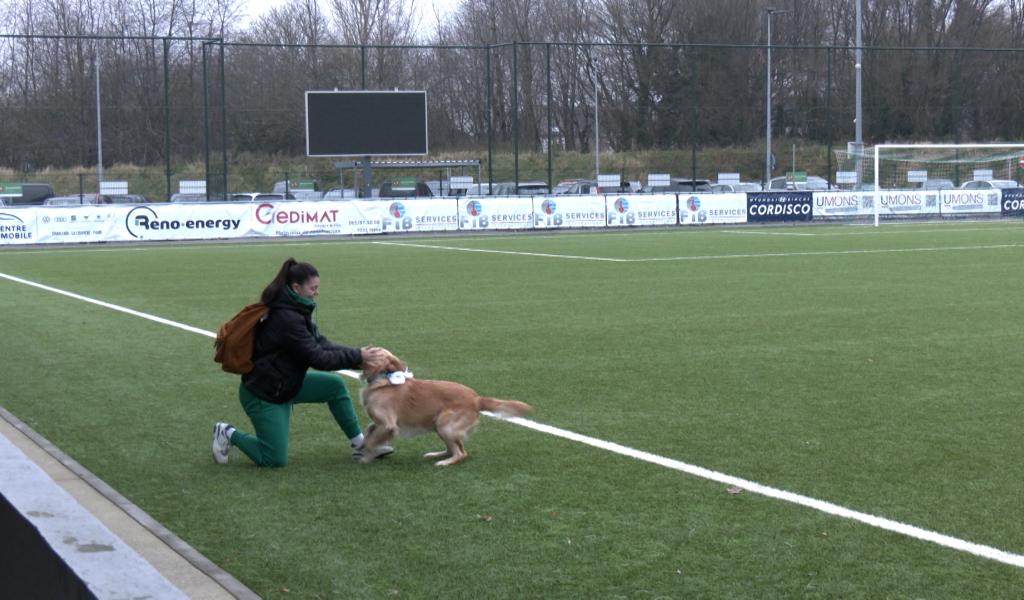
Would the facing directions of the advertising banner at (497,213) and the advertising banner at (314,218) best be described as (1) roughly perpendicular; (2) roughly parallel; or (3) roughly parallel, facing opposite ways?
roughly parallel

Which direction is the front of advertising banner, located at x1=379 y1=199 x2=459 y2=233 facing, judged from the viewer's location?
facing the viewer

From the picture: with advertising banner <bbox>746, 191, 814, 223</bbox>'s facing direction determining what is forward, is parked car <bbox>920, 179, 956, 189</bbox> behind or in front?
behind

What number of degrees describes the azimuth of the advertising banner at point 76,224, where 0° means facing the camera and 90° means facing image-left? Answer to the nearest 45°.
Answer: approximately 0°

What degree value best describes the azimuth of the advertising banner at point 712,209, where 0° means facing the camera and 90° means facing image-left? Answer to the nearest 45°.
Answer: approximately 0°

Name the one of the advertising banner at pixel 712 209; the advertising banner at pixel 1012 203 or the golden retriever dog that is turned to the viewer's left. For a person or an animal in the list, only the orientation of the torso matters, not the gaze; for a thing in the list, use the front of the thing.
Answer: the golden retriever dog

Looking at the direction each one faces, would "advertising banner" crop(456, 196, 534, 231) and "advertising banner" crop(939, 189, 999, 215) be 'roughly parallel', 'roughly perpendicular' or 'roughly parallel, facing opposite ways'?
roughly parallel

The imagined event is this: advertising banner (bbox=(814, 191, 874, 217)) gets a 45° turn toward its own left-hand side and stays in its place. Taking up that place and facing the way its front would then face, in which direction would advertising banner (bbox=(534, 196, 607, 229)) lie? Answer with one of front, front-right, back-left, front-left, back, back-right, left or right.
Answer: right

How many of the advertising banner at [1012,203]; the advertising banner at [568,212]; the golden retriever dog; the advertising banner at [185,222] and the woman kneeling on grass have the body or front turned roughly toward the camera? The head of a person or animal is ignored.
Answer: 3

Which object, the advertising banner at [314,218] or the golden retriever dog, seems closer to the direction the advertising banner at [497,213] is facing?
the golden retriever dog

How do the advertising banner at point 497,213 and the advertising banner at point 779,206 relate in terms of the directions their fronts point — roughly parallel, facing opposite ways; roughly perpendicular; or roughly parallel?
roughly parallel

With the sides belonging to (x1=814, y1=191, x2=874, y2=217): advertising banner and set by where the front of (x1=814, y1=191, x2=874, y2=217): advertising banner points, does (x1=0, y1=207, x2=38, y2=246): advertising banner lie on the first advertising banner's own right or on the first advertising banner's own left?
on the first advertising banner's own right

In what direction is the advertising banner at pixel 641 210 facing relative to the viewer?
toward the camera

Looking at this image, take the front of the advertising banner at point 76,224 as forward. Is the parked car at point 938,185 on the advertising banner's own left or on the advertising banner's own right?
on the advertising banner's own left

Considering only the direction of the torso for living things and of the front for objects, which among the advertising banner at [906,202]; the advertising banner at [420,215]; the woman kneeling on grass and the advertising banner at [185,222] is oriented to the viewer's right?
the woman kneeling on grass

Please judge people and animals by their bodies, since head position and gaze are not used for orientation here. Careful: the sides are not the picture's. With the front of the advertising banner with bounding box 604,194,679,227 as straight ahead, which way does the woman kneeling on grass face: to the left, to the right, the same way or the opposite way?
to the left

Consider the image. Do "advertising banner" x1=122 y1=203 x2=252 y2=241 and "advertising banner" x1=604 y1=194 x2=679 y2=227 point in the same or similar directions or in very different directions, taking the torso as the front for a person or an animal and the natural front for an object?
same or similar directions

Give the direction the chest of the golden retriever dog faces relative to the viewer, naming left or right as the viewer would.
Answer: facing to the left of the viewer

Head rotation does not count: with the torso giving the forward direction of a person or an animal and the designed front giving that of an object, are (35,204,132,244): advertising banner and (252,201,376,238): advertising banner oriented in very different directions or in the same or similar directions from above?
same or similar directions
